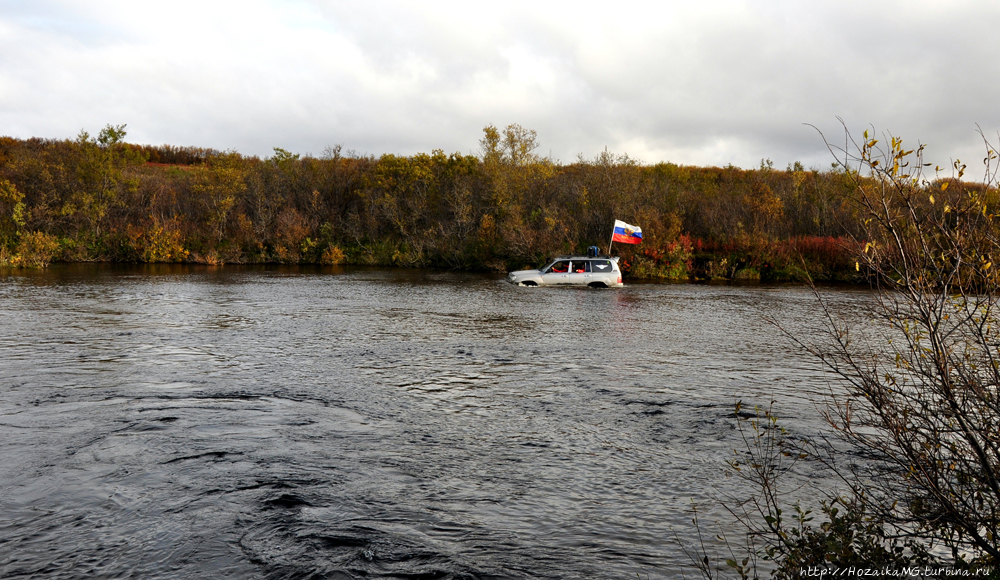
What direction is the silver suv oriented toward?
to the viewer's left
